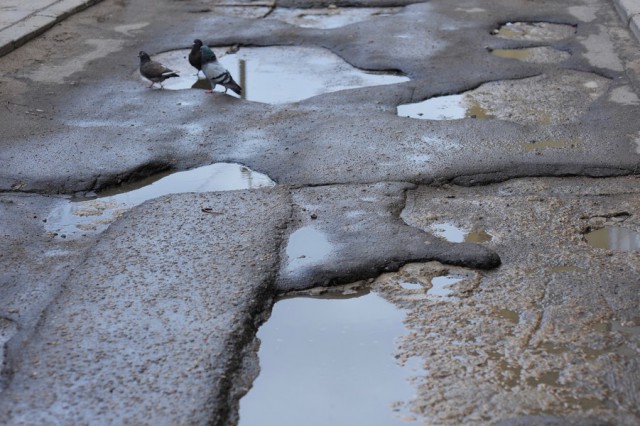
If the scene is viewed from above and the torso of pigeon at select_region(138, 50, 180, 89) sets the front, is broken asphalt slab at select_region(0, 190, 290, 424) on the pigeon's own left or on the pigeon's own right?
on the pigeon's own left

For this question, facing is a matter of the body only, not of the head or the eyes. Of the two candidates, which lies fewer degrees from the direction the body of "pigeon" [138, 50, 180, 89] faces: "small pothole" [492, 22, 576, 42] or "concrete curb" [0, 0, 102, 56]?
the concrete curb

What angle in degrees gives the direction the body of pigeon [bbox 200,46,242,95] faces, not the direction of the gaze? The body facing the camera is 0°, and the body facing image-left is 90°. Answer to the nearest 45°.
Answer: approximately 90°

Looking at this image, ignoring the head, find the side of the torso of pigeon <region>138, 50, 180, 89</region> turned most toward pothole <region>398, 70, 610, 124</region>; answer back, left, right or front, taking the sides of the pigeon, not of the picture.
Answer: back

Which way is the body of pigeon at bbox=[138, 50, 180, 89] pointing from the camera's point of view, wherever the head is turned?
to the viewer's left

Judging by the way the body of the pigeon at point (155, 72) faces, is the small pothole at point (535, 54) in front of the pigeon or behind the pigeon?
behind

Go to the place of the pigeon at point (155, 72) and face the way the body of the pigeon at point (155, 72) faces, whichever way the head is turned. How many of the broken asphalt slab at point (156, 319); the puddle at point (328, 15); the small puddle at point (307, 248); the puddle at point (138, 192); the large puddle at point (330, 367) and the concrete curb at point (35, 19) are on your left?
4
